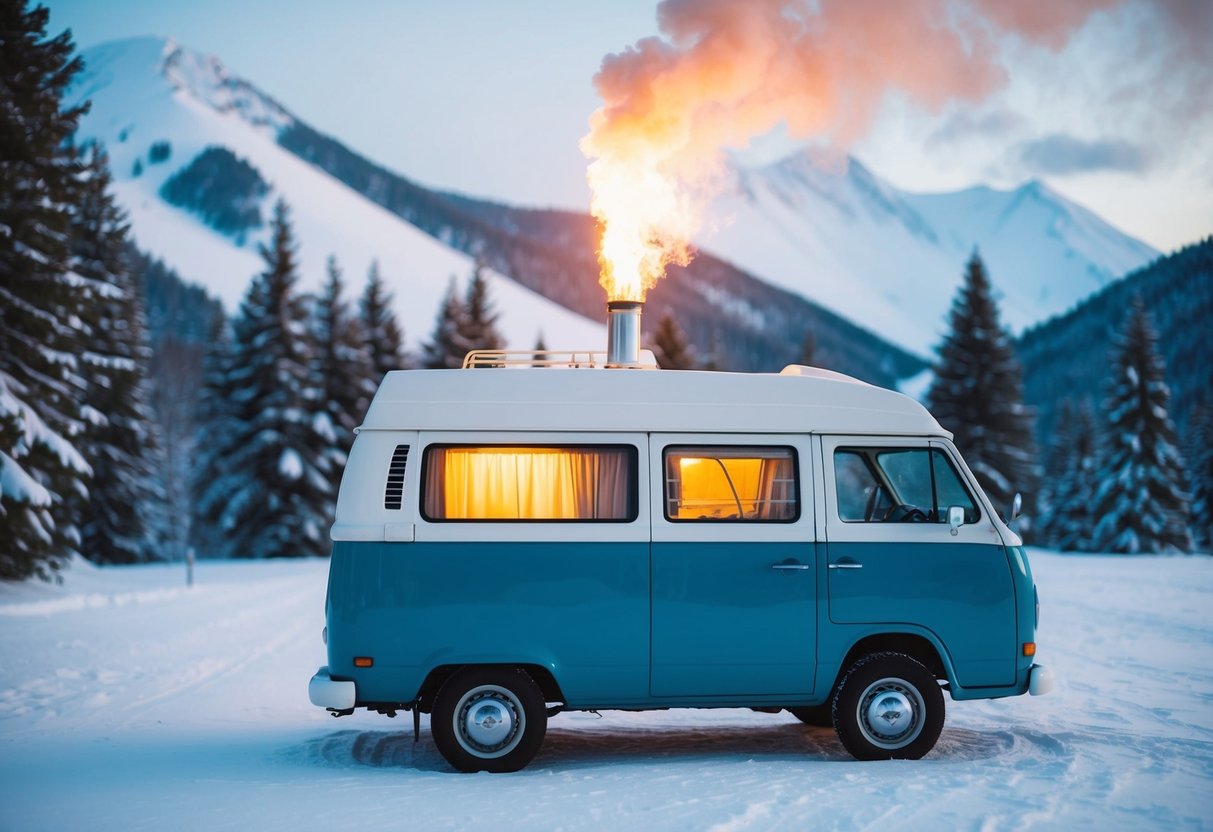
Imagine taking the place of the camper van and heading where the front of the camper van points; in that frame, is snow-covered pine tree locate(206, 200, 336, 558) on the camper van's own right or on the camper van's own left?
on the camper van's own left

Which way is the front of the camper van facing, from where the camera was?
facing to the right of the viewer

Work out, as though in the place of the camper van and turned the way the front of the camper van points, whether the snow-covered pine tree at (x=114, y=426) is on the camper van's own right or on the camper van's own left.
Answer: on the camper van's own left

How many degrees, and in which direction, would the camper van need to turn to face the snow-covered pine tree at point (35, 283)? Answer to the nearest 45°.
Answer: approximately 135° to its left

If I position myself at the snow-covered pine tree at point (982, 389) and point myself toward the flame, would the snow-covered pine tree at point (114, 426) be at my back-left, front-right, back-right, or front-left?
front-right

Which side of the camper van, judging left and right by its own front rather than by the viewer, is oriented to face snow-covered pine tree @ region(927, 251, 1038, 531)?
left

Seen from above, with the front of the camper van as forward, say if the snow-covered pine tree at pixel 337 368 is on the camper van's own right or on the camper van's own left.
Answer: on the camper van's own left
